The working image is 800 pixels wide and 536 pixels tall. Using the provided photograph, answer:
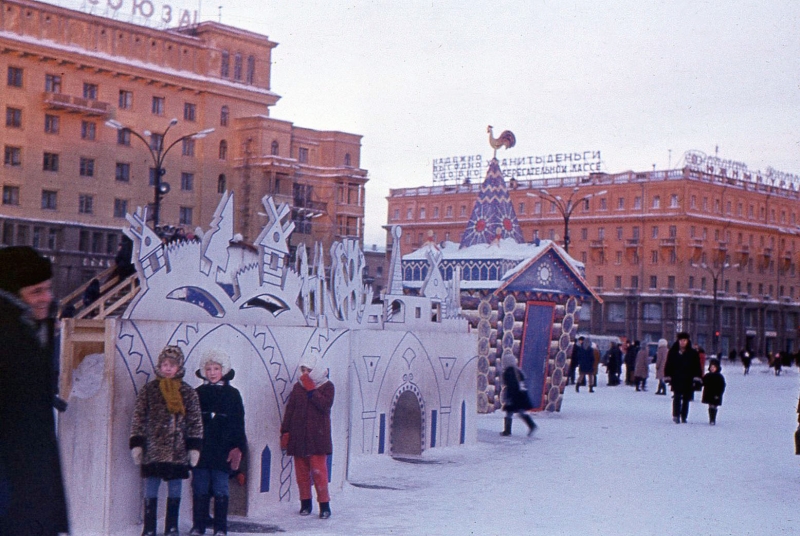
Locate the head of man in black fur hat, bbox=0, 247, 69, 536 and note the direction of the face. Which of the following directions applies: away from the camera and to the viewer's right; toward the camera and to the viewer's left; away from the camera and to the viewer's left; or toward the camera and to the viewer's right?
toward the camera and to the viewer's right

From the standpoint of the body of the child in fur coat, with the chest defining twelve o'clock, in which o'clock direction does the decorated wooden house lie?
The decorated wooden house is roughly at 7 o'clock from the child in fur coat.

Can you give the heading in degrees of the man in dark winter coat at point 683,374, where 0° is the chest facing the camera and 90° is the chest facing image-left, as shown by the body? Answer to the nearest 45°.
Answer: approximately 0°

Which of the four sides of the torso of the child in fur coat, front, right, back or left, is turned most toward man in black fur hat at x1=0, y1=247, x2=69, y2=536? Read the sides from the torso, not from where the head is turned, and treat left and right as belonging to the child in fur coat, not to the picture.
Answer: front

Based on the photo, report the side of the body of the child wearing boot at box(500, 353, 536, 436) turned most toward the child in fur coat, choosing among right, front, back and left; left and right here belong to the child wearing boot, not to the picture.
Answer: left

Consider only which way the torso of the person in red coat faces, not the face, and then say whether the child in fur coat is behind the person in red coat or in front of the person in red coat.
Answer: in front

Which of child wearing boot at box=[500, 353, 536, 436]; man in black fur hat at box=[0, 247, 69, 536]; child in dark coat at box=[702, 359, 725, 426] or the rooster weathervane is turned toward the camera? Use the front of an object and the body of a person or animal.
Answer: the child in dark coat

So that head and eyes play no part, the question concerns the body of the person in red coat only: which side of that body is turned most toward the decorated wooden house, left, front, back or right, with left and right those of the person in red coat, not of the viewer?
back

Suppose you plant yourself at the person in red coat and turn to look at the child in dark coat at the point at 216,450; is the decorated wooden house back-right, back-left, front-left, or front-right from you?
back-right
